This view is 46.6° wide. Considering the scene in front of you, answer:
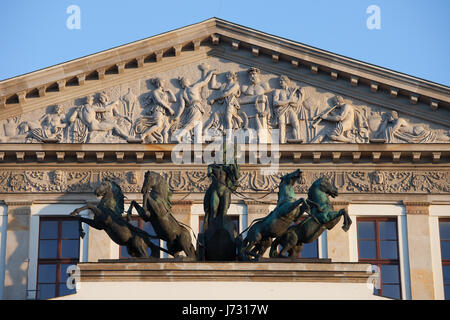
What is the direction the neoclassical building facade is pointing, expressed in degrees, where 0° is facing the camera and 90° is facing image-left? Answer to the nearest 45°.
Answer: approximately 0°
